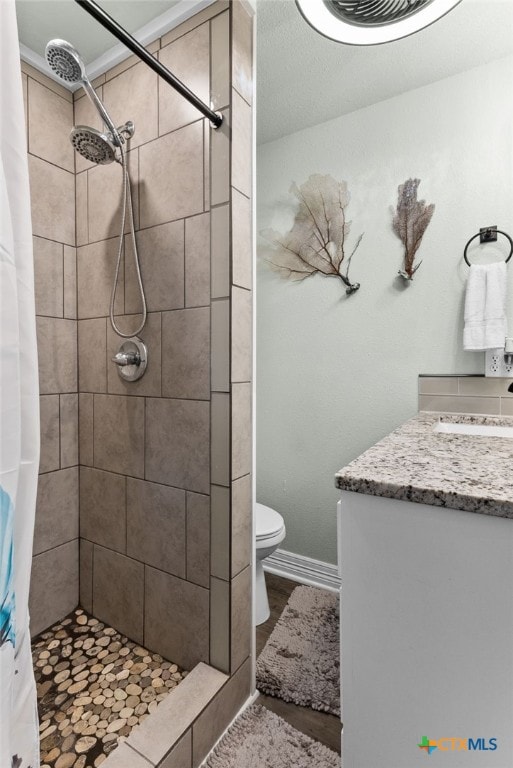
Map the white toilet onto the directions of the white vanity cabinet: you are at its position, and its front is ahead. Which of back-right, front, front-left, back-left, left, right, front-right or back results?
front-right

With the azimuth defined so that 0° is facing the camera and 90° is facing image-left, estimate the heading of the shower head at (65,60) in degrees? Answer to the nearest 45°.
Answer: approximately 45°

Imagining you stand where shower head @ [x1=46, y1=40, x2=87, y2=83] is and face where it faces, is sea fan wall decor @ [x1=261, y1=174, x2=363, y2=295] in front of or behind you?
behind

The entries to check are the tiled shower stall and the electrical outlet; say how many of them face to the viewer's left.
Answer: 0

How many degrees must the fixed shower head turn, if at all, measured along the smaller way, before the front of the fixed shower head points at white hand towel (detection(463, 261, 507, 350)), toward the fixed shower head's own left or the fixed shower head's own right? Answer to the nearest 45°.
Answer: approximately 135° to the fixed shower head's own left

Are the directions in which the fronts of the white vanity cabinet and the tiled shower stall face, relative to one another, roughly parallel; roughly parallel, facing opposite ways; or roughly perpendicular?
roughly parallel, facing opposite ways

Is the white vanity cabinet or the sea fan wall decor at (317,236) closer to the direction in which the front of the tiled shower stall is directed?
the white vanity cabinet

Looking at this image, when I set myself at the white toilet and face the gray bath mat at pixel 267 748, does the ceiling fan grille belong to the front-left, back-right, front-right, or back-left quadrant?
front-left

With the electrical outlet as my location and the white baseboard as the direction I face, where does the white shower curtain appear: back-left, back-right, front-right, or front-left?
front-left
